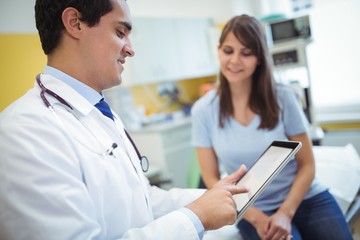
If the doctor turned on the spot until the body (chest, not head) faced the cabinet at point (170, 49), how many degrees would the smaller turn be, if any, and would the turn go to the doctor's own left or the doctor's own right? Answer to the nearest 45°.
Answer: approximately 90° to the doctor's own left

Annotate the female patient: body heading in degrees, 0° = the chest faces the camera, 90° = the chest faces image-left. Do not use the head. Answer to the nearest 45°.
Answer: approximately 0°

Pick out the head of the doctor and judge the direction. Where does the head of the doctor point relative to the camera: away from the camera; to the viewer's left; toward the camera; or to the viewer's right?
to the viewer's right

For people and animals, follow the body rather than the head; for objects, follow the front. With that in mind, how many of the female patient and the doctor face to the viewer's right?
1

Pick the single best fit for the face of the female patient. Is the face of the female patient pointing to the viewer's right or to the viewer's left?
to the viewer's left

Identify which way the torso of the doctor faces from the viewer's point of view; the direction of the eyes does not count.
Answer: to the viewer's right

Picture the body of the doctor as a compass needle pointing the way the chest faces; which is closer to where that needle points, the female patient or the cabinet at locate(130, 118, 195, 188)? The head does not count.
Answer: the female patient

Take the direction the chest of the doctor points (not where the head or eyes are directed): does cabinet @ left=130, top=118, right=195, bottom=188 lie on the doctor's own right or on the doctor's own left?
on the doctor's own left
